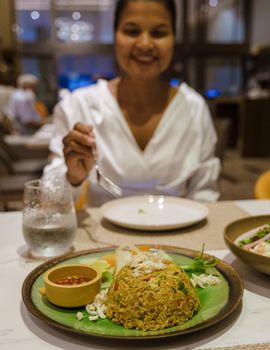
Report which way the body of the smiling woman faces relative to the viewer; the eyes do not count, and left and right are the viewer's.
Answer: facing the viewer

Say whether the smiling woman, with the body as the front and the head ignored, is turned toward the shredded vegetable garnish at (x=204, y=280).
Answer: yes

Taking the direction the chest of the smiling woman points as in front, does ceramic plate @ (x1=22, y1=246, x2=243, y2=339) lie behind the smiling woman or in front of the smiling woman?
in front

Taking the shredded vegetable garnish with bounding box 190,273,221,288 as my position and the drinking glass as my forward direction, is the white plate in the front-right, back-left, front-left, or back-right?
front-right

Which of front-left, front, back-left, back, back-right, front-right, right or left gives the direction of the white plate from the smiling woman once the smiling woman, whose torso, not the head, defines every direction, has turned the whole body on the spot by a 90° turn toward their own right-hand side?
left

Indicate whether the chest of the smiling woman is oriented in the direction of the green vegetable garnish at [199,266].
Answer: yes

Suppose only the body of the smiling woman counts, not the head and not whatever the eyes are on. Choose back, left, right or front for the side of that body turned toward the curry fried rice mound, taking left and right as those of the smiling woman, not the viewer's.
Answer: front

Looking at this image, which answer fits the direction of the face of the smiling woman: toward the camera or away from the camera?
toward the camera

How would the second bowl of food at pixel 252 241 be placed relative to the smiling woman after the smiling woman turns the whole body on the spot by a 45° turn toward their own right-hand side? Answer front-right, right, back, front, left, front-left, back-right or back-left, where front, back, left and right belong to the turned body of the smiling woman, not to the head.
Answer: front-left

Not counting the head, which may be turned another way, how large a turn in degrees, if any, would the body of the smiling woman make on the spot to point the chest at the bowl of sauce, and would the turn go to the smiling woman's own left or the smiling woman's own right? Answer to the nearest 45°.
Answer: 0° — they already face it
